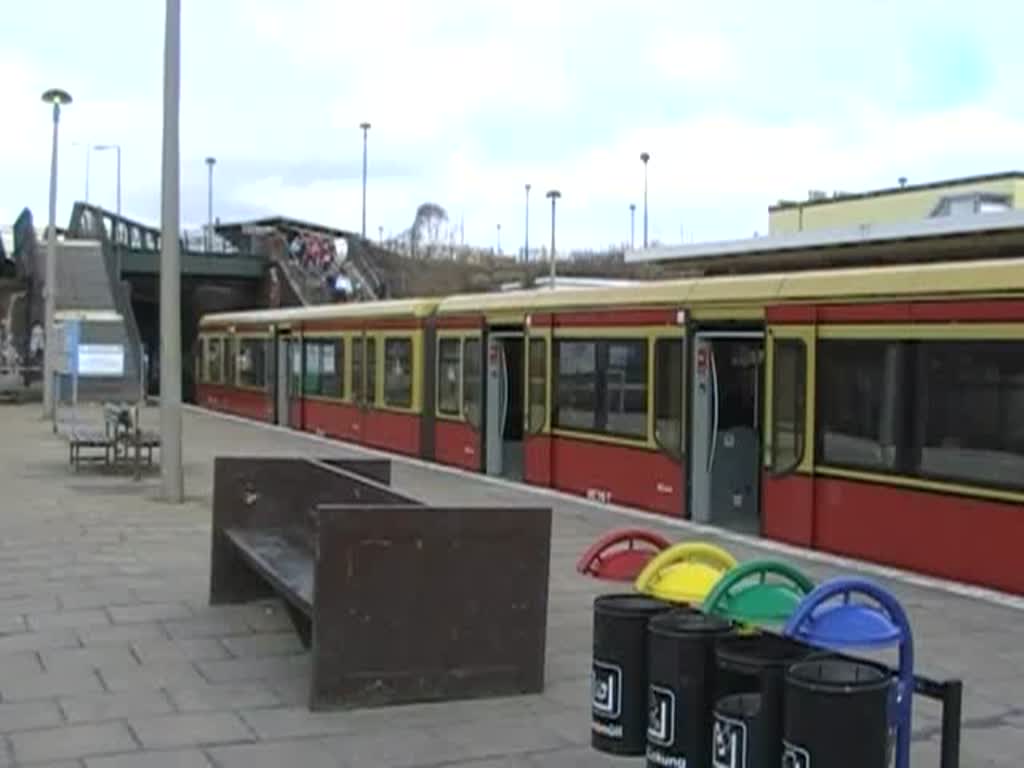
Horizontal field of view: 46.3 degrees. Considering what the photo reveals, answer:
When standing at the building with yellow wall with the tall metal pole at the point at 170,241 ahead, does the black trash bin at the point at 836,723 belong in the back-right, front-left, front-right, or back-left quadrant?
front-left

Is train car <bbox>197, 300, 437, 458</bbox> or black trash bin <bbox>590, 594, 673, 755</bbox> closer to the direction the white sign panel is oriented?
the black trash bin

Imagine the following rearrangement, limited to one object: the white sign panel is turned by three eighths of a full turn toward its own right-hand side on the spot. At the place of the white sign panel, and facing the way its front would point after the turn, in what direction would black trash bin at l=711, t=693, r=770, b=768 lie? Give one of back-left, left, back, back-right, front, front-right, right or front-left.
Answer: back-left

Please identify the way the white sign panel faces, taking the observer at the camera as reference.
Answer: facing the viewer

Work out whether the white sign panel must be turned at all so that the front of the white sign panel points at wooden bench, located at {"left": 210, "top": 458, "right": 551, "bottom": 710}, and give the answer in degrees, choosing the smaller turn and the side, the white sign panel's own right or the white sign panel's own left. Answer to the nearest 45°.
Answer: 0° — it already faces it

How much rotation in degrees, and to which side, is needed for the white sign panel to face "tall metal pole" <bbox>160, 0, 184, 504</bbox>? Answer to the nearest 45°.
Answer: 0° — it already faces it

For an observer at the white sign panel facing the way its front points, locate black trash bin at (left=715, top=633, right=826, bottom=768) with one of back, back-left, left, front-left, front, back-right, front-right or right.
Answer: front

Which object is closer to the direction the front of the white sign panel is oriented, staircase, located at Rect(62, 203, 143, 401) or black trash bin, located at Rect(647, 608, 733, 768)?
the black trash bin

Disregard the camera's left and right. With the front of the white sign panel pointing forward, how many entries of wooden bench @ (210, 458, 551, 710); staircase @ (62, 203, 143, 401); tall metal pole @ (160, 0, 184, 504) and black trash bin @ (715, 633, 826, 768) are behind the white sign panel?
1

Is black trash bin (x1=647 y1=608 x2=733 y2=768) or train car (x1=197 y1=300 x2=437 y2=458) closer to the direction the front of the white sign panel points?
the black trash bin

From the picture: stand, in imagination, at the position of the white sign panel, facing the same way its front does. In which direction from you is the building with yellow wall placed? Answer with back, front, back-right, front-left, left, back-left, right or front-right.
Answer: left

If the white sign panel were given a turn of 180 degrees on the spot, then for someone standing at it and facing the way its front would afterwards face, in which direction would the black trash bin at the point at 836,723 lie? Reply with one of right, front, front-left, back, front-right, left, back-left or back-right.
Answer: back

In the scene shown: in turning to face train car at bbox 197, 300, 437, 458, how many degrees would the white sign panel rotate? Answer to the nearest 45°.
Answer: approximately 90° to its left

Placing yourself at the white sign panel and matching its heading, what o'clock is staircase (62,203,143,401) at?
The staircase is roughly at 6 o'clock from the white sign panel.
